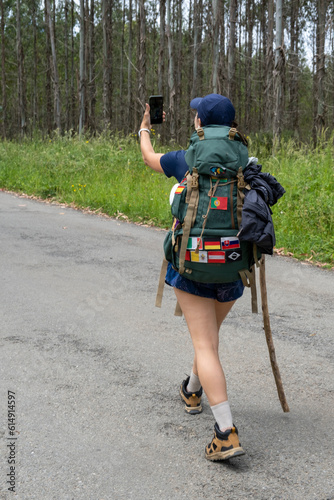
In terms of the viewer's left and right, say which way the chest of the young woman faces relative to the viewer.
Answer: facing away from the viewer and to the left of the viewer
